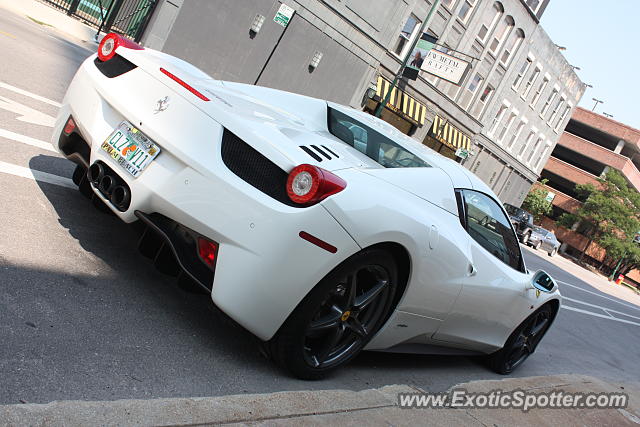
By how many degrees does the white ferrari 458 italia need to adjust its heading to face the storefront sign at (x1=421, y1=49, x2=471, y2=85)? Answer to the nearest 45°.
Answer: approximately 45° to its left

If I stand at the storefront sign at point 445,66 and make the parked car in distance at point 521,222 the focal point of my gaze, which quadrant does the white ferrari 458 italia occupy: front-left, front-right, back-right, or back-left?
back-right

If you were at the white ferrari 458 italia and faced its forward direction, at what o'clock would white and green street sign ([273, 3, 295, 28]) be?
The white and green street sign is roughly at 10 o'clock from the white ferrari 458 italia.

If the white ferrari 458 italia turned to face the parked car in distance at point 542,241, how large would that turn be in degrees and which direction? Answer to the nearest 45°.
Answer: approximately 45° to its left

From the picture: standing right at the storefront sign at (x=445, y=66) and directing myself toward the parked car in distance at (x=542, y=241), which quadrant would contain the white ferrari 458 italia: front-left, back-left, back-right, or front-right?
back-right

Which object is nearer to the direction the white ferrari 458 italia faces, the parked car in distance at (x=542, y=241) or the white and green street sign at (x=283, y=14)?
the parked car in distance

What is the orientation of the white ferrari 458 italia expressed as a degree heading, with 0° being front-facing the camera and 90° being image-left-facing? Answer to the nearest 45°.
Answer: approximately 225°

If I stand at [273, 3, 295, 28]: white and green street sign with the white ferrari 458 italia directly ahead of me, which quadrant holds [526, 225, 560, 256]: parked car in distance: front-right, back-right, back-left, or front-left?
back-left

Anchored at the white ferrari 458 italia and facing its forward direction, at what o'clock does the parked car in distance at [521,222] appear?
The parked car in distance is roughly at 11 o'clock from the white ferrari 458 italia.
